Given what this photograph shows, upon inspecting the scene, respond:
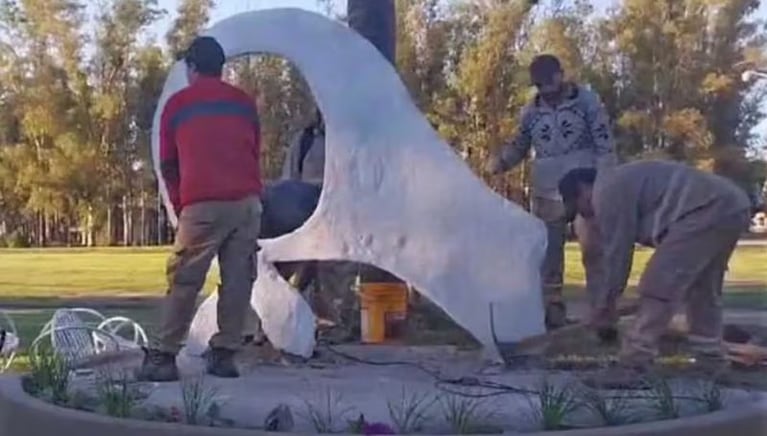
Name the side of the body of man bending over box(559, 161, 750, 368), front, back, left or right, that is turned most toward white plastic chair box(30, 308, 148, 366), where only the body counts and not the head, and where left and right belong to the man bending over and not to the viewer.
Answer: front

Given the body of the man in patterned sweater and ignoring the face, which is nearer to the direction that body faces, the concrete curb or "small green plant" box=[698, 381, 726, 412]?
the concrete curb

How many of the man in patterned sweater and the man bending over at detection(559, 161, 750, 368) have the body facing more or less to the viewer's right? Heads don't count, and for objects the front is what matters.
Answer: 0

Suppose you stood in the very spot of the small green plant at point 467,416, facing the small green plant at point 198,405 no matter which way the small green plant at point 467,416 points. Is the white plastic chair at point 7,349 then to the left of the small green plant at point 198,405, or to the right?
right

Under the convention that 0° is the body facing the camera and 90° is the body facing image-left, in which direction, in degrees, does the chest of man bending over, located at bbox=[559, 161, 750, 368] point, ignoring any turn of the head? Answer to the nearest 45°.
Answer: approximately 90°

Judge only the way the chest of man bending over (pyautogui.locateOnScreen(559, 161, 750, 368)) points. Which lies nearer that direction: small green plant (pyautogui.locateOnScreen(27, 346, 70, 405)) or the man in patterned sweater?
the small green plant

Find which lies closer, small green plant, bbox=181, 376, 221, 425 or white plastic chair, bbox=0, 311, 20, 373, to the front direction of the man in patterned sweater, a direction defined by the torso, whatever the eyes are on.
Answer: the small green plant

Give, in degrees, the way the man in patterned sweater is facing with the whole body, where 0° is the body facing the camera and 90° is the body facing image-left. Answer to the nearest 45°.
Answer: approximately 45°

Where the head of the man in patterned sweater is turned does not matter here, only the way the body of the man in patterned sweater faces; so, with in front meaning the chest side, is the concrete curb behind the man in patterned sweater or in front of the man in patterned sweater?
in front

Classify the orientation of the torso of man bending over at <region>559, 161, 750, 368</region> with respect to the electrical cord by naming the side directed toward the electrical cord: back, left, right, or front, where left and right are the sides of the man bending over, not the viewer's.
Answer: front
